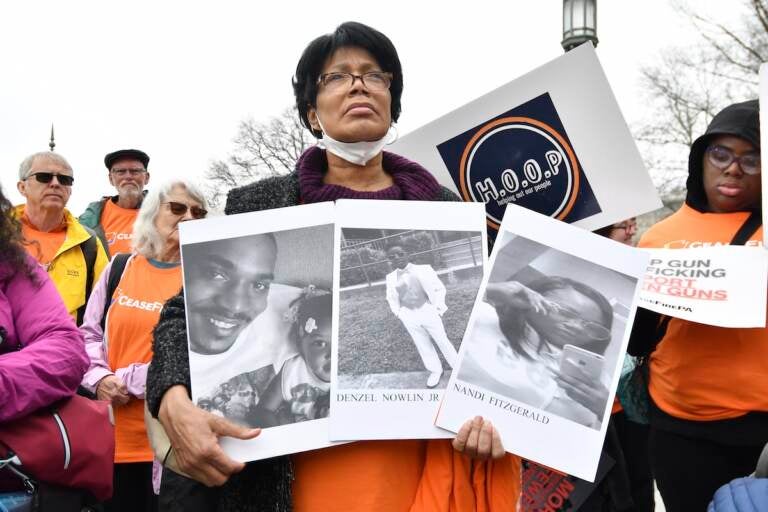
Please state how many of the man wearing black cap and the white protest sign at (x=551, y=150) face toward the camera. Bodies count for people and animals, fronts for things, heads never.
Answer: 2

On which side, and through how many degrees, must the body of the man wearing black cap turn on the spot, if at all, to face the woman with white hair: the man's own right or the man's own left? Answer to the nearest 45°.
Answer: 0° — they already face them

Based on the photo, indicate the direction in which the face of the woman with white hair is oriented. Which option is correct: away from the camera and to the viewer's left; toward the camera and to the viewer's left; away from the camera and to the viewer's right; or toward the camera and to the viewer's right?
toward the camera and to the viewer's right

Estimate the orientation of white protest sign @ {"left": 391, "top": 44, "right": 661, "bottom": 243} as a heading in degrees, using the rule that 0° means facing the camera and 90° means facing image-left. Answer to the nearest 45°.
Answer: approximately 0°

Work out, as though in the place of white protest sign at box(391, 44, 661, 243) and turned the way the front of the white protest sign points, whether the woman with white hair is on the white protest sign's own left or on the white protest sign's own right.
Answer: on the white protest sign's own right

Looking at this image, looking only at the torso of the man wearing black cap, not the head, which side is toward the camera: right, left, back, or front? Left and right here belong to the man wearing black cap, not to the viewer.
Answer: front

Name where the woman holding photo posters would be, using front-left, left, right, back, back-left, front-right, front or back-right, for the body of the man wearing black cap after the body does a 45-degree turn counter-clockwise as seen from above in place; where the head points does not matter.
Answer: front-right

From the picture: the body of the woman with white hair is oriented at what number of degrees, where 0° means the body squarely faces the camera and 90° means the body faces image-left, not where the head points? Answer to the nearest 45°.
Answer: approximately 315°
